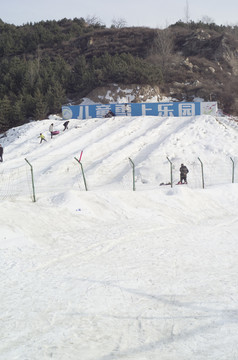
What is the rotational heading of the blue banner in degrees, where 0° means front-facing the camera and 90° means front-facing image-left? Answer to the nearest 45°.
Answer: approximately 0°

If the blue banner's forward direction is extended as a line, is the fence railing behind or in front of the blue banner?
in front
